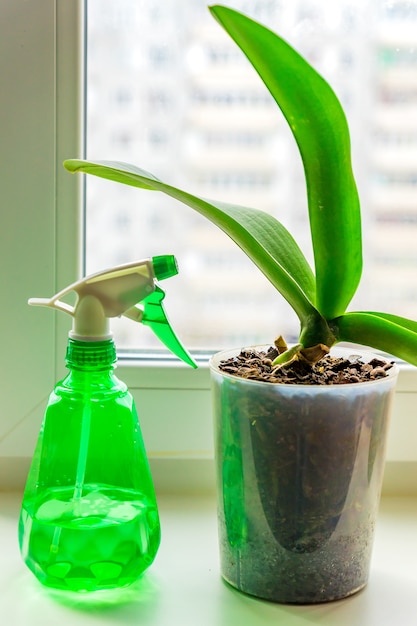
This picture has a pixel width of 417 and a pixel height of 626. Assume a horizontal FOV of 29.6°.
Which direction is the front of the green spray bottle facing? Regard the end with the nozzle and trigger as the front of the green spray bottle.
to the viewer's right
